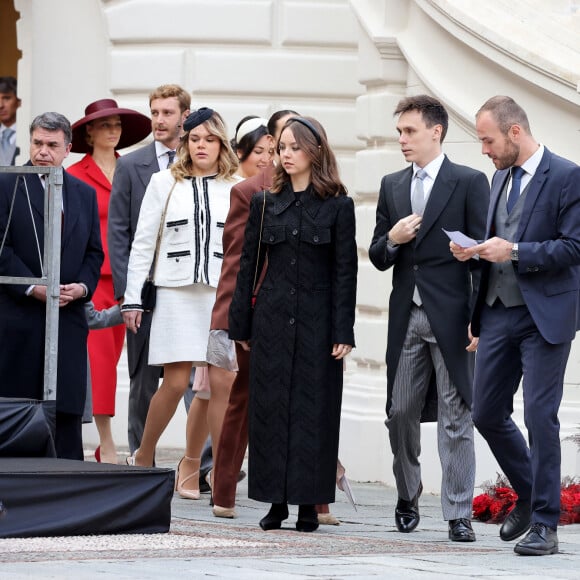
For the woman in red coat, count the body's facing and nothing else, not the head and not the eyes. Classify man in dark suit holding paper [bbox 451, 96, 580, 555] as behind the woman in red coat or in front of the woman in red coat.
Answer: in front

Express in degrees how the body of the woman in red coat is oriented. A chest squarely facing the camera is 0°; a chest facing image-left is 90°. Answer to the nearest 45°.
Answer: approximately 315°

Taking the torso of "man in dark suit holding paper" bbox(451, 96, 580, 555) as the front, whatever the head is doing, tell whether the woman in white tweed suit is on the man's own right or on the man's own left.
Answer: on the man's own right

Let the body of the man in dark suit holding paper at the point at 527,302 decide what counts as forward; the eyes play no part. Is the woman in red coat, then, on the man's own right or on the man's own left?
on the man's own right

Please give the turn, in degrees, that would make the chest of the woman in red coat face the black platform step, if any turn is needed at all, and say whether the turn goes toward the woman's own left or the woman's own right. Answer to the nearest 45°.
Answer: approximately 45° to the woman's own right

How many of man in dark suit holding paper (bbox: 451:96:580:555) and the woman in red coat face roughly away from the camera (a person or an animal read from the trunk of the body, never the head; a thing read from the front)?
0

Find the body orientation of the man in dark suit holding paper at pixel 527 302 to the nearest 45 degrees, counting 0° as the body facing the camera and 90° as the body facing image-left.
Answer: approximately 45°
